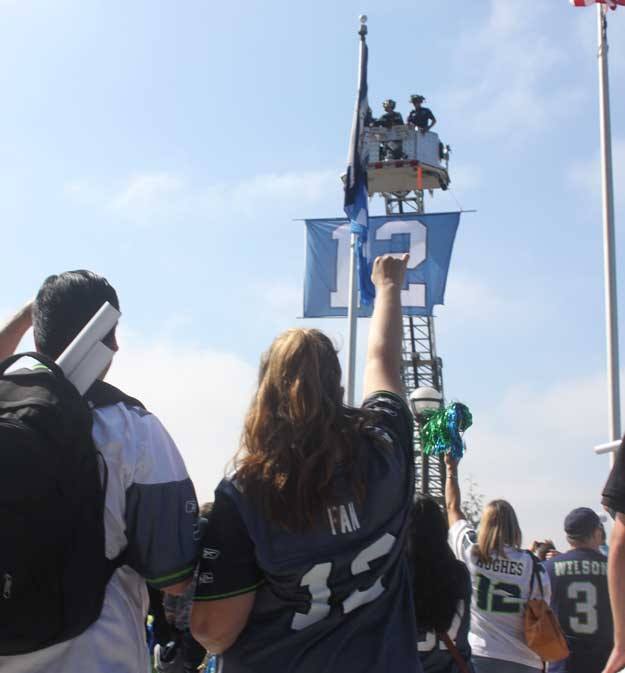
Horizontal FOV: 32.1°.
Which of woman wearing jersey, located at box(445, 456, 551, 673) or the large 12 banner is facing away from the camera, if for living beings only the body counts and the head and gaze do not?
the woman wearing jersey

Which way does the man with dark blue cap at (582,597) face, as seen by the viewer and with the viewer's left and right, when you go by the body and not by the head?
facing away from the viewer

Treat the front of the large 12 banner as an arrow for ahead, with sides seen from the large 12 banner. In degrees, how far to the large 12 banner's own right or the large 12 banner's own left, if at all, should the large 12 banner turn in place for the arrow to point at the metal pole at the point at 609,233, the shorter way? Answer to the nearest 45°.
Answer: approximately 90° to the large 12 banner's own left

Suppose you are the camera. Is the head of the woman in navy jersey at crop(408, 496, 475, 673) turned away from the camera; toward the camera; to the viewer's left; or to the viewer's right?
away from the camera

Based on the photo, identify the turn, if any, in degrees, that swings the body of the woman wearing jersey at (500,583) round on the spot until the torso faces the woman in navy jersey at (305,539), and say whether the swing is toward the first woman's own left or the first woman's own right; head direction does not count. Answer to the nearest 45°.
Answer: approximately 180°

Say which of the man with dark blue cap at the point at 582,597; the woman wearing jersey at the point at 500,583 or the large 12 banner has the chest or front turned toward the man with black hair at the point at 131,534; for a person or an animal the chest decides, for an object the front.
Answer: the large 12 banner

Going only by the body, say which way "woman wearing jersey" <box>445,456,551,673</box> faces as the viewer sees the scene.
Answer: away from the camera

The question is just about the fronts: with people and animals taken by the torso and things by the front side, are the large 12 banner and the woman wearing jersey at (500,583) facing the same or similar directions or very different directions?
very different directions

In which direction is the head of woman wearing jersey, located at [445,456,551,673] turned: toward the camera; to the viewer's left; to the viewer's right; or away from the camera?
away from the camera

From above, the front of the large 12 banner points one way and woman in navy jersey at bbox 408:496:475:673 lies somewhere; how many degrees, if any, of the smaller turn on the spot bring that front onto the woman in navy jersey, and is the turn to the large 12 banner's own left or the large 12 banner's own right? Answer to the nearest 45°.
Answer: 0° — it already faces them

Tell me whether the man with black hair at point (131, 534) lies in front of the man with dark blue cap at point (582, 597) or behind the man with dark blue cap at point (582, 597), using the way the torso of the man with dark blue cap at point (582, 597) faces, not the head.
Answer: behind
